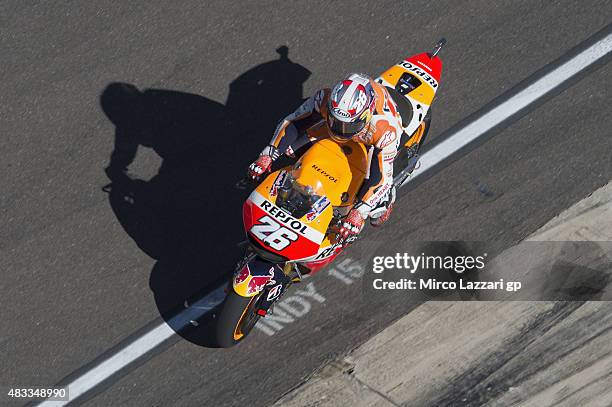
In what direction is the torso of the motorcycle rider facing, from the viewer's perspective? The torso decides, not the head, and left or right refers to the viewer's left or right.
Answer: facing the viewer and to the left of the viewer

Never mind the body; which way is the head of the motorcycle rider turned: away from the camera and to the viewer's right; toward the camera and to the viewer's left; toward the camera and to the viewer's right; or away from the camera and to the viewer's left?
toward the camera and to the viewer's left

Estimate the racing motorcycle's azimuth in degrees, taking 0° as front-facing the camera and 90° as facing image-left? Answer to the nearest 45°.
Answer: approximately 45°
